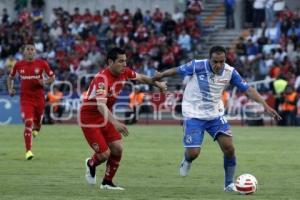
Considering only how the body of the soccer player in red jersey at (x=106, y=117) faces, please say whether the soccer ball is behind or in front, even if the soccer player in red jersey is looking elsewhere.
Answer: in front

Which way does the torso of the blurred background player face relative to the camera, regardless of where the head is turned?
toward the camera

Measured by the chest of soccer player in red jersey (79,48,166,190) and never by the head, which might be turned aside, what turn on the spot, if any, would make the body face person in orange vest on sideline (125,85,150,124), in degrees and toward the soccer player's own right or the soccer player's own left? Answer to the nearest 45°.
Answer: approximately 135° to the soccer player's own left

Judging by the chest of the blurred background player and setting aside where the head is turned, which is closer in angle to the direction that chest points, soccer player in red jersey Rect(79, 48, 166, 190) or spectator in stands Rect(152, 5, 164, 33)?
the soccer player in red jersey

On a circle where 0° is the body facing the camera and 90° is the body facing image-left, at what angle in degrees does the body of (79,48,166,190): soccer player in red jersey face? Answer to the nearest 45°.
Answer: approximately 315°

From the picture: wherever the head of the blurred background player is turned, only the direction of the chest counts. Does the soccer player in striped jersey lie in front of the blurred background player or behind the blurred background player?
in front
